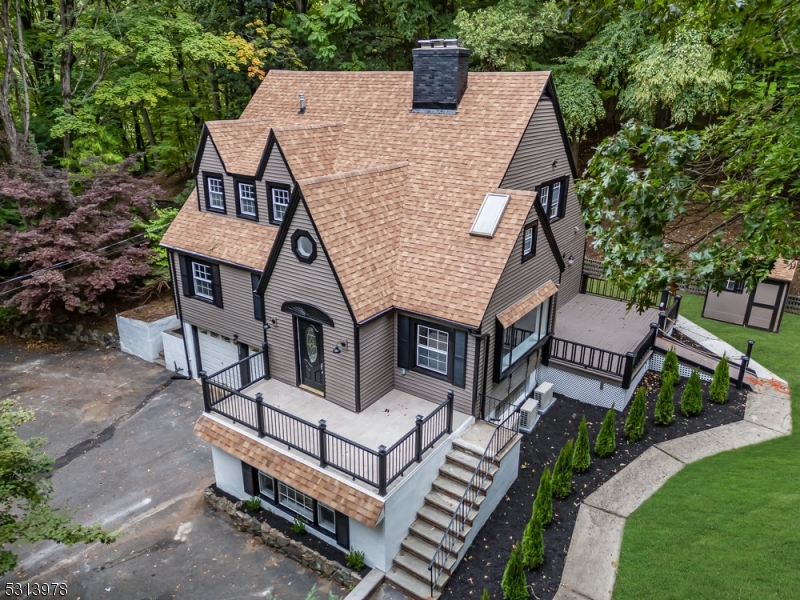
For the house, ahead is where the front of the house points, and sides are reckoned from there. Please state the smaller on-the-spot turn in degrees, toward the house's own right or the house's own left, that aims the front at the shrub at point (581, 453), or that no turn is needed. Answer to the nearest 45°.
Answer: approximately 135° to the house's own left

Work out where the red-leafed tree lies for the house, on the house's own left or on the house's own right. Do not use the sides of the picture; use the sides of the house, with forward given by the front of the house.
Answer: on the house's own right

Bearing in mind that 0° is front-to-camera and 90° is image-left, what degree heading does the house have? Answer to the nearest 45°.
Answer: approximately 45°

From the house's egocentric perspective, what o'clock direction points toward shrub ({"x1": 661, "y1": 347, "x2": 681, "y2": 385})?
The shrub is roughly at 9 o'clock from the house.

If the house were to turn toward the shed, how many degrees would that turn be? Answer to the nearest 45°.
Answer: approximately 180°

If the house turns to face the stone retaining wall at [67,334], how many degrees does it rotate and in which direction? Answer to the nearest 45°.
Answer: approximately 90° to its right

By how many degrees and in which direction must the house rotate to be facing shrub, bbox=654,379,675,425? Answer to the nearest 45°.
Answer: approximately 135° to its left

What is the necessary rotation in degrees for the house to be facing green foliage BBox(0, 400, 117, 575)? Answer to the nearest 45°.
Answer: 0° — it already faces it

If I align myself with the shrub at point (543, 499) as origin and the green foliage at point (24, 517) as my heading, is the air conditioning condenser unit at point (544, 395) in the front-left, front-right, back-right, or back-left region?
back-right
